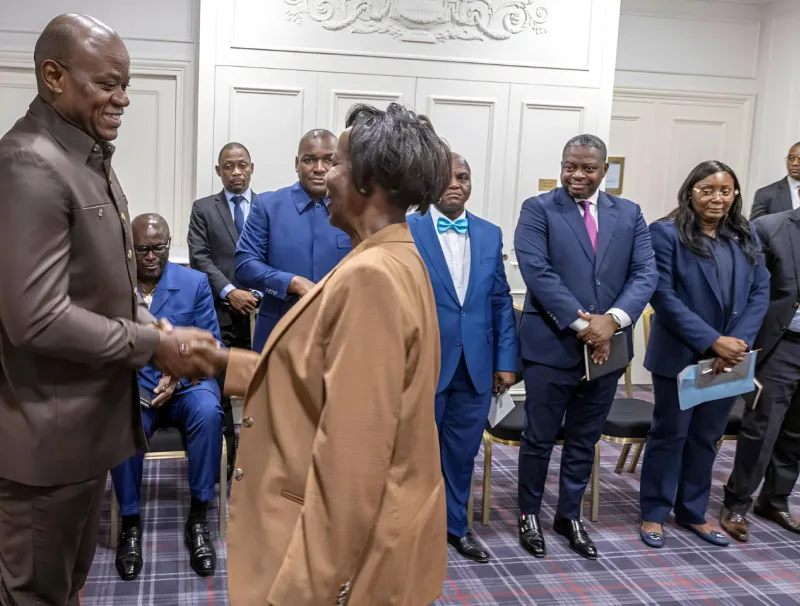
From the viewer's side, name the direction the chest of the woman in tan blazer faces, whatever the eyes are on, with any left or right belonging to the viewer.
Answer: facing to the left of the viewer

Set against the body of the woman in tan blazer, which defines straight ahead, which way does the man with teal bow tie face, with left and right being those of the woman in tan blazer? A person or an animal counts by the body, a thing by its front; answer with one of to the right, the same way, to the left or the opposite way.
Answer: to the left

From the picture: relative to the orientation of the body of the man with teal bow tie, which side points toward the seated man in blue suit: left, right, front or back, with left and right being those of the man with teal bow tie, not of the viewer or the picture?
right

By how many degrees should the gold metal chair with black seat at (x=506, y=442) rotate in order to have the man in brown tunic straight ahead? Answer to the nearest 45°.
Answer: approximately 45° to its right

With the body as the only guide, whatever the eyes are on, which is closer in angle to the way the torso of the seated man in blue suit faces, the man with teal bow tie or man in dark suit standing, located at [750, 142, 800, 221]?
the man with teal bow tie

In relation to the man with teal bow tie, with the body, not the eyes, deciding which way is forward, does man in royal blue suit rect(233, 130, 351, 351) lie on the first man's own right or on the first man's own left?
on the first man's own right

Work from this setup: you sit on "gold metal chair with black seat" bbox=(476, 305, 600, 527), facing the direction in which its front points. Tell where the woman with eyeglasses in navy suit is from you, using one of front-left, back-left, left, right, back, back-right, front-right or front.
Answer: left

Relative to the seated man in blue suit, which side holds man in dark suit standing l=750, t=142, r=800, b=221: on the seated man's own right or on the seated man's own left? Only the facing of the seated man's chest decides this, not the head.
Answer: on the seated man's own left

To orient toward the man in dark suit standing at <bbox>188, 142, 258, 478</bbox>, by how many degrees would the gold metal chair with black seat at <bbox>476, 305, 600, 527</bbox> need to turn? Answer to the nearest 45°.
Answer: approximately 90° to its right

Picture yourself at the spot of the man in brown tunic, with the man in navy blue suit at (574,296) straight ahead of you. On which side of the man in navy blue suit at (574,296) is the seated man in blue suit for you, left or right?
left
